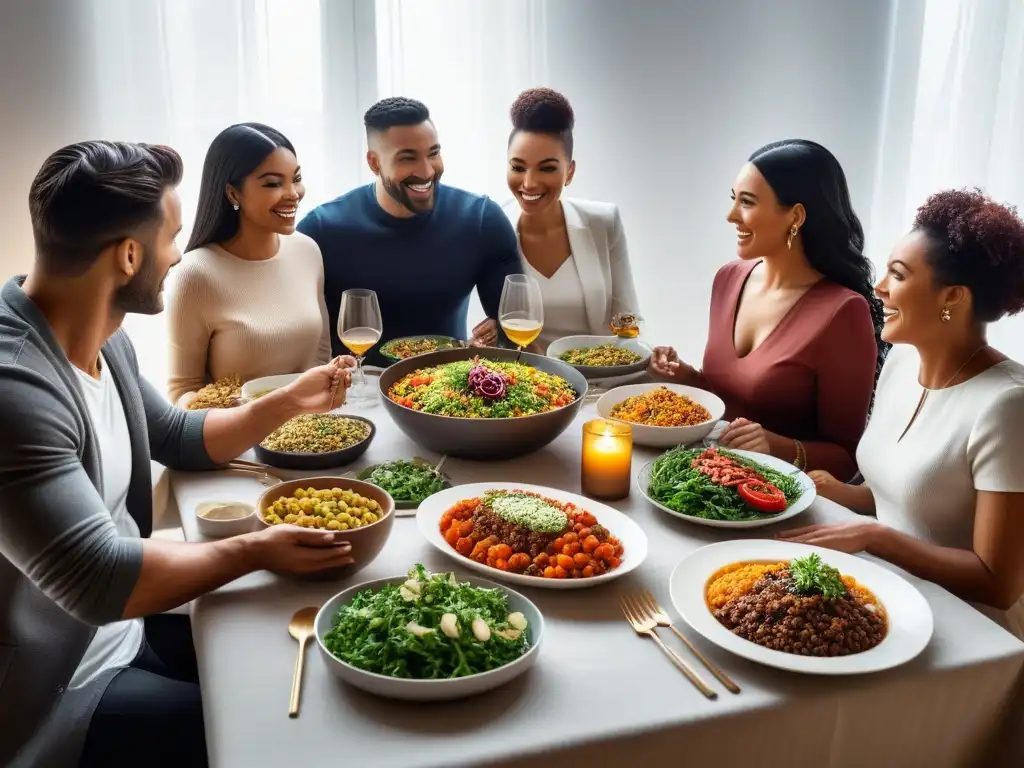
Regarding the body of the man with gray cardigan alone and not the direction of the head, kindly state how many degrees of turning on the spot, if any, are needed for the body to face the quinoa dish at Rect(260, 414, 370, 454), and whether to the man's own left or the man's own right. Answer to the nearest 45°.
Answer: approximately 45° to the man's own left

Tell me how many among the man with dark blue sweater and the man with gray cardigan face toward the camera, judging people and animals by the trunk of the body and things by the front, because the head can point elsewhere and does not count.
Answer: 1

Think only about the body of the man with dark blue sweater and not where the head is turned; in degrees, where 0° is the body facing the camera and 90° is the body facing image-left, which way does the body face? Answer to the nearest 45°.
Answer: approximately 0°

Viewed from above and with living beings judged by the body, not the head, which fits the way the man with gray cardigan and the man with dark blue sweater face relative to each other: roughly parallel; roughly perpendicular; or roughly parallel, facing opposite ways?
roughly perpendicular

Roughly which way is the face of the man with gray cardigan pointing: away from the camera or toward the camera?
away from the camera

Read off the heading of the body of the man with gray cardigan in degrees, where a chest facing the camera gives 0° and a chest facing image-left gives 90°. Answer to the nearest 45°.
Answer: approximately 270°

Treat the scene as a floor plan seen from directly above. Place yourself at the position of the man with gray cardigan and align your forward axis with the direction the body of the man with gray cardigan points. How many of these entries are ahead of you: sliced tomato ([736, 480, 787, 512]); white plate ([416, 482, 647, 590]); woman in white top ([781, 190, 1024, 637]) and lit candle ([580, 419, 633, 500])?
4

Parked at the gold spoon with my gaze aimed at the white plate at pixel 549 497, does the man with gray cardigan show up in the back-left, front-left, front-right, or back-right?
back-left
